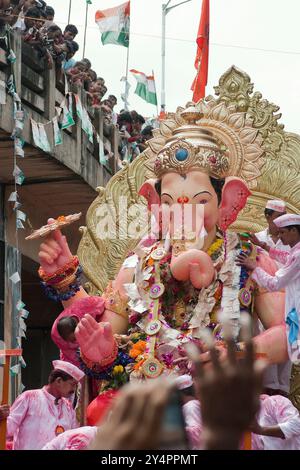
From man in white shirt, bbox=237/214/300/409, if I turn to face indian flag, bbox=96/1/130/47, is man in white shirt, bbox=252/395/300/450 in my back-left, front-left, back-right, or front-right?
back-left

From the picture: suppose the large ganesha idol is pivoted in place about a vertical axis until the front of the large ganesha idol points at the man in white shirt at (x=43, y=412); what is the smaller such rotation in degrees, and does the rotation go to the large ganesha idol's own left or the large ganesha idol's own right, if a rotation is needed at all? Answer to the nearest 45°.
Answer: approximately 90° to the large ganesha idol's own right

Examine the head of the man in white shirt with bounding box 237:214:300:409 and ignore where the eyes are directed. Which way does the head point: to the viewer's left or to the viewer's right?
to the viewer's left

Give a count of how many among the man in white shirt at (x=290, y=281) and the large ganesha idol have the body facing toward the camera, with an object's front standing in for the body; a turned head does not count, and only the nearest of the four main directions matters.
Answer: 1

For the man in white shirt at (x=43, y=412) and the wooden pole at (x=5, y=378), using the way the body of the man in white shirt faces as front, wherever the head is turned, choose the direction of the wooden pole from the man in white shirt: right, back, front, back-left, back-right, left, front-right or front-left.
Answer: front-right

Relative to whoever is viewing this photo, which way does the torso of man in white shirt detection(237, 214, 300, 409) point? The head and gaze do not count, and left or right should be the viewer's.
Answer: facing to the left of the viewer
